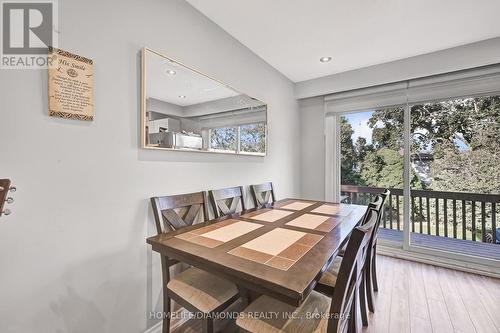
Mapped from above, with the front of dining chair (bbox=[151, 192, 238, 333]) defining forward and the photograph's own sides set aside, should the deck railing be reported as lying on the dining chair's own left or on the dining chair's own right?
on the dining chair's own left

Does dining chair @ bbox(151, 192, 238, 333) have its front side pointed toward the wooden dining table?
yes

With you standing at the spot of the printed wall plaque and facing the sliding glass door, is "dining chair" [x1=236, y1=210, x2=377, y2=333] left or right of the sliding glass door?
right

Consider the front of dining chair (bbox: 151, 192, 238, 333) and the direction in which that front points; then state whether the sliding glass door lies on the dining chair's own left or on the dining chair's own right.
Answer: on the dining chair's own left

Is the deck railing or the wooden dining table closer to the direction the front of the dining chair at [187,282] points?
the wooden dining table

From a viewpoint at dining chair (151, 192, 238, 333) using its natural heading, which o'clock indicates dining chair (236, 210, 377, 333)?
dining chair (236, 210, 377, 333) is roughly at 12 o'clock from dining chair (151, 192, 238, 333).

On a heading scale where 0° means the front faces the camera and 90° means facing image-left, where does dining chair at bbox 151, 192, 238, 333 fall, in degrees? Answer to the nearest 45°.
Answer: approximately 315°
